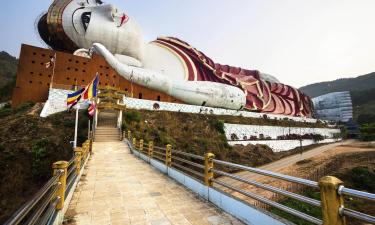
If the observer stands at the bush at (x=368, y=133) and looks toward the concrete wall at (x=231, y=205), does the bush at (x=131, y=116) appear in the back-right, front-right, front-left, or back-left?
front-right

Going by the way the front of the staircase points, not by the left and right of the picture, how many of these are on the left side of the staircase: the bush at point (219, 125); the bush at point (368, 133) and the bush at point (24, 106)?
2

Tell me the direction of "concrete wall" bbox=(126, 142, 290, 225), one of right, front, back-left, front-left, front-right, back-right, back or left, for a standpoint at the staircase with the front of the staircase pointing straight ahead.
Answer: front

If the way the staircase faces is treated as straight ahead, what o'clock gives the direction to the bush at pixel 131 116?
The bush is roughly at 8 o'clock from the staircase.

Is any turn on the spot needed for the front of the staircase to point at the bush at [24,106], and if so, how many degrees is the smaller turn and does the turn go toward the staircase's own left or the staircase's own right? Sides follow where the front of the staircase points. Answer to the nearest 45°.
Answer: approximately 135° to the staircase's own right

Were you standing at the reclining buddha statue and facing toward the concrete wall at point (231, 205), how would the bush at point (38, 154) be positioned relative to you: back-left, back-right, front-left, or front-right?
front-right

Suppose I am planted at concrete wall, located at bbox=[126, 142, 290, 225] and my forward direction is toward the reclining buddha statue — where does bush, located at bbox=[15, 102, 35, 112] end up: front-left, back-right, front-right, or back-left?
front-left

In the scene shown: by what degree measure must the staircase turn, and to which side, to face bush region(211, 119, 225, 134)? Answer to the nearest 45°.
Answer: approximately 90° to its left

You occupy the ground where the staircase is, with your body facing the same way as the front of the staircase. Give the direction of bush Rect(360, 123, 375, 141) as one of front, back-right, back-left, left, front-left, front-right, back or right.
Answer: left

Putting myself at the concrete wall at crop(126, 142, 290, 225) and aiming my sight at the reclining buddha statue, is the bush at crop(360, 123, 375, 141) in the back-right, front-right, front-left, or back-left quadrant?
front-right

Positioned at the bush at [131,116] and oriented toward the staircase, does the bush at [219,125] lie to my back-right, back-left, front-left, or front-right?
back-left

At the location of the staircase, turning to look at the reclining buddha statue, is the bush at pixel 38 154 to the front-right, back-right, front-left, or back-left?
back-left

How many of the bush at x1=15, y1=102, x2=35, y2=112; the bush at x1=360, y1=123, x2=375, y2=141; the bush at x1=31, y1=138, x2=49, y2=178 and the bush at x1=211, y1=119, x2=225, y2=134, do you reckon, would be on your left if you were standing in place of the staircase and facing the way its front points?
2

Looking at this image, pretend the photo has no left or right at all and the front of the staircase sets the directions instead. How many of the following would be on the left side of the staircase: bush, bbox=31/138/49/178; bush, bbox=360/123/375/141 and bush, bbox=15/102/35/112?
1

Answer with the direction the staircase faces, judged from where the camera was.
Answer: facing the viewer

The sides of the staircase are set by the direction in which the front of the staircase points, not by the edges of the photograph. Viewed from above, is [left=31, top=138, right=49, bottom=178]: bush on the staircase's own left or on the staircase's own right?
on the staircase's own right
